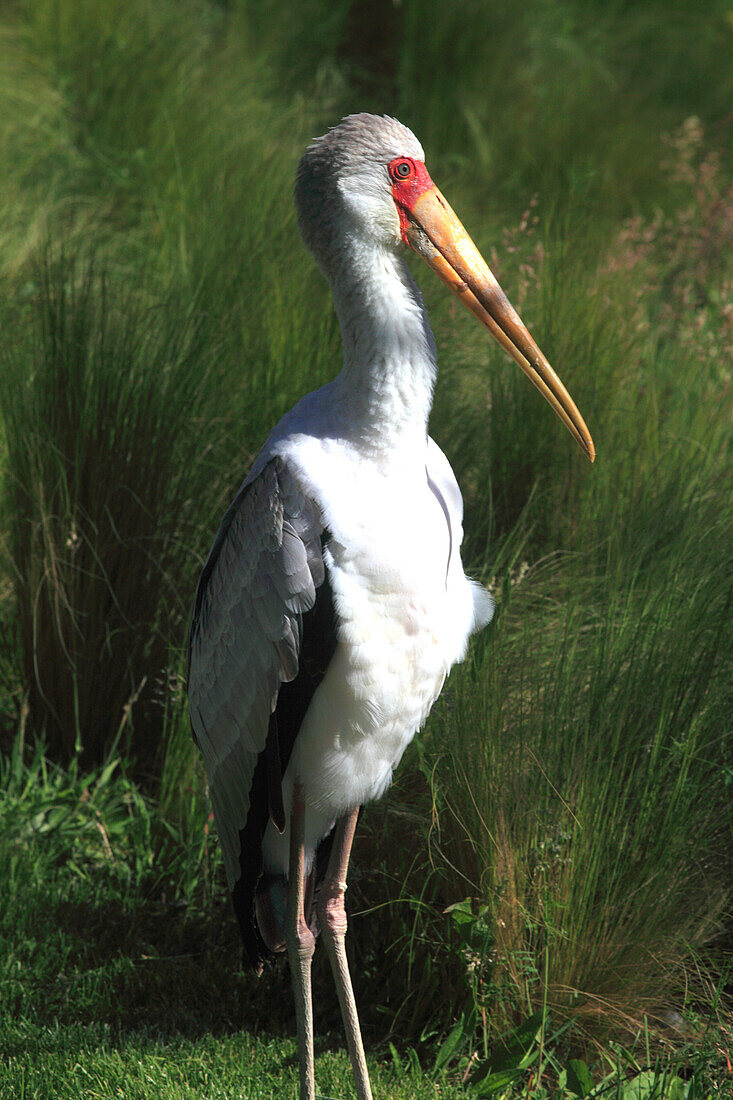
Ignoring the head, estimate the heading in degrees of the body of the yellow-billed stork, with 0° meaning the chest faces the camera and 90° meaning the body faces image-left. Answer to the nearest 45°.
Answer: approximately 315°
